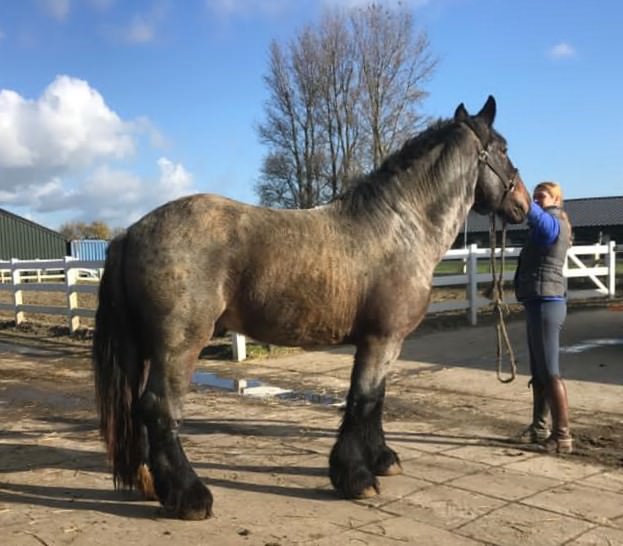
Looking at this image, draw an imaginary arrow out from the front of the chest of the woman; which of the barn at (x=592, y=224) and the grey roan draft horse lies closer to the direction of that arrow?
the grey roan draft horse

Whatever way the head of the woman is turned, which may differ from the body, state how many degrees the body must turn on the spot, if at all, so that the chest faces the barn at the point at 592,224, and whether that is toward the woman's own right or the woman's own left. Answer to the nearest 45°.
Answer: approximately 90° to the woman's own right

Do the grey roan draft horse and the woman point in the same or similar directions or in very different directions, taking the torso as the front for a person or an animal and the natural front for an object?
very different directions

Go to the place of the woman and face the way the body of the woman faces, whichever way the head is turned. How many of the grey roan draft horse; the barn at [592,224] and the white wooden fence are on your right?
2

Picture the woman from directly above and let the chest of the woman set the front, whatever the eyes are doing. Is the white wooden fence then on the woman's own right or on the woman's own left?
on the woman's own right

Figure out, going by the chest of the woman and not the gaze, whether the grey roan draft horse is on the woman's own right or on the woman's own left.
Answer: on the woman's own left

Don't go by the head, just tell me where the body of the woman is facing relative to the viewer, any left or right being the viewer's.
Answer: facing to the left of the viewer

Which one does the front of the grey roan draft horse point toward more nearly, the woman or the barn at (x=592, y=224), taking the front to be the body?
the woman

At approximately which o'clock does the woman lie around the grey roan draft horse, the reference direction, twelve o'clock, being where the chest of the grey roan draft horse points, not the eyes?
The woman is roughly at 11 o'clock from the grey roan draft horse.

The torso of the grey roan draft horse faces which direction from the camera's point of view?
to the viewer's right

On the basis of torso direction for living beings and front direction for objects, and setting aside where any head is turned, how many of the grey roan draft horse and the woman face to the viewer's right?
1

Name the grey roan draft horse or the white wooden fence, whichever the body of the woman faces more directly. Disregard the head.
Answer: the grey roan draft horse

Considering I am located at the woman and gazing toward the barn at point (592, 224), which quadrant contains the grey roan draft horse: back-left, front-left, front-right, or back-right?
back-left
